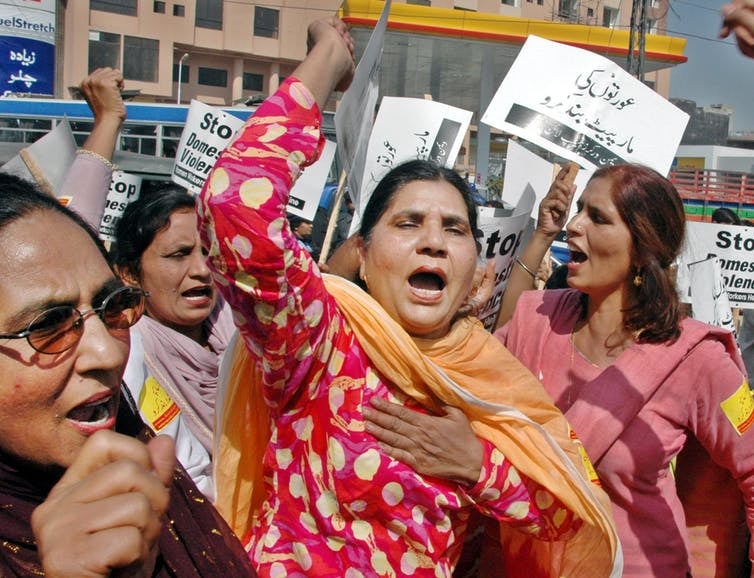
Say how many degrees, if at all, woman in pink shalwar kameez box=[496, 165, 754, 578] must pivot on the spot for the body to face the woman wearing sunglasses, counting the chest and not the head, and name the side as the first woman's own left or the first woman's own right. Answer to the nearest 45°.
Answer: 0° — they already face them

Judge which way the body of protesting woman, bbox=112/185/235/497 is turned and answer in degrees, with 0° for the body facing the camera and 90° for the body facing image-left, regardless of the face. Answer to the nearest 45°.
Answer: approximately 315°

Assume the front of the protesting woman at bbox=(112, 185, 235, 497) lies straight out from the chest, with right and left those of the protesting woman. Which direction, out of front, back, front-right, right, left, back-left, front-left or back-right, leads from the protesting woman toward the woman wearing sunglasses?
front-right

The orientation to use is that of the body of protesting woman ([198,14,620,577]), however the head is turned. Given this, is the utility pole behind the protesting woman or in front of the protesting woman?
behind

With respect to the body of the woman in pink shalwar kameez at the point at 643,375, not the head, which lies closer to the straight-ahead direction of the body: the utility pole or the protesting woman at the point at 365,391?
the protesting woman

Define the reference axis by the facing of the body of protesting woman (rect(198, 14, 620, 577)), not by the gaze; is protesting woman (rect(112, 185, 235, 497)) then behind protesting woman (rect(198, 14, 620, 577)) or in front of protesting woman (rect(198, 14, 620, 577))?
behind

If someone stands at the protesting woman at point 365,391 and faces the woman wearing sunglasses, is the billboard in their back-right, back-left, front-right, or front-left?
back-right

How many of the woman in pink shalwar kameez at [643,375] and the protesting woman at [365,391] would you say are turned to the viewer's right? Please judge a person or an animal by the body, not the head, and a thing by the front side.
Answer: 0

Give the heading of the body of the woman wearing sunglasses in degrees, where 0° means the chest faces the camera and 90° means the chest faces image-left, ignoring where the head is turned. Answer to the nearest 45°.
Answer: approximately 315°
